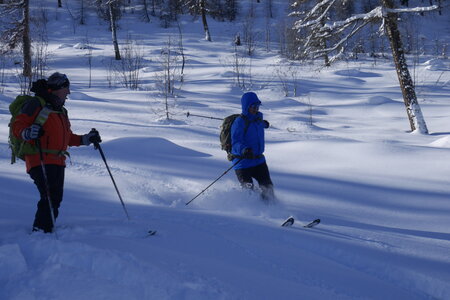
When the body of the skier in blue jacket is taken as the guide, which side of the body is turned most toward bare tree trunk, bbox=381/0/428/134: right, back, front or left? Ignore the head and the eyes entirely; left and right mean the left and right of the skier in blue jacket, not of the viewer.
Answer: left

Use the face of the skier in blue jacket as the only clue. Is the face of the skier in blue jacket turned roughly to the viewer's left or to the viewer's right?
to the viewer's right

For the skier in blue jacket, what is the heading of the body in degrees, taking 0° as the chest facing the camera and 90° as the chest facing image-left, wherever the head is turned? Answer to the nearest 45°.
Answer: approximately 315°

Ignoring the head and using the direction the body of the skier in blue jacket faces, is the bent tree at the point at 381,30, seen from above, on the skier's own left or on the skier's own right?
on the skier's own left

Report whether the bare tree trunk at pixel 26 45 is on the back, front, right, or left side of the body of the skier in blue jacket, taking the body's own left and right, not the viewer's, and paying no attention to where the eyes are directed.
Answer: back
